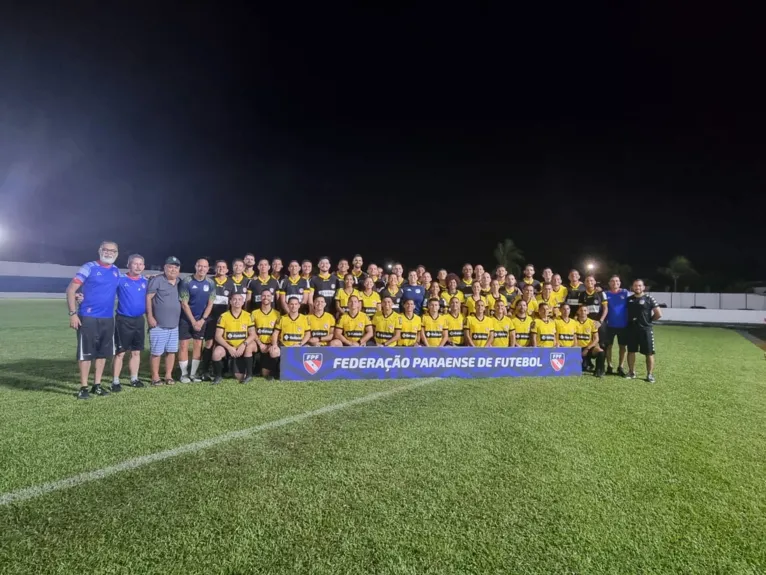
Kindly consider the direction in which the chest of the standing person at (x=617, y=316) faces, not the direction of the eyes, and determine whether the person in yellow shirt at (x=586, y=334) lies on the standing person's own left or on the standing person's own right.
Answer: on the standing person's own right

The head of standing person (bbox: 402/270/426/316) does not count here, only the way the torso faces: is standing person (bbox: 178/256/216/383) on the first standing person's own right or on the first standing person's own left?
on the first standing person's own right

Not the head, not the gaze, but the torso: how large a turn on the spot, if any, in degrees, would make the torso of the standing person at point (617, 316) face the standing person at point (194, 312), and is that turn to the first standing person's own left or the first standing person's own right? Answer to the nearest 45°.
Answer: approximately 45° to the first standing person's own right

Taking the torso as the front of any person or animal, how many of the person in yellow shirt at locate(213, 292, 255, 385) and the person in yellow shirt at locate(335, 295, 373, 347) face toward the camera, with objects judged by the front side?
2

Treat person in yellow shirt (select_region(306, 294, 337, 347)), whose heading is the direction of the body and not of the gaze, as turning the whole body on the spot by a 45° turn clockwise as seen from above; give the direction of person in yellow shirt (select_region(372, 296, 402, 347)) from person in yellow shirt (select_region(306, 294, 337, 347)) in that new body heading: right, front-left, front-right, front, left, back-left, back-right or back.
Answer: back-left

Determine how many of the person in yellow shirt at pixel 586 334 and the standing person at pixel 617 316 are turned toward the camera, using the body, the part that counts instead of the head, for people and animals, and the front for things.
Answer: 2

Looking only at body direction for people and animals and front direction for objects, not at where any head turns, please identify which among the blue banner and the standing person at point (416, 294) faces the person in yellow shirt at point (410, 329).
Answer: the standing person

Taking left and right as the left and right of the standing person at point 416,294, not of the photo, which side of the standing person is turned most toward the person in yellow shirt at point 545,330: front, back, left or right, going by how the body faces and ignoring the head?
left

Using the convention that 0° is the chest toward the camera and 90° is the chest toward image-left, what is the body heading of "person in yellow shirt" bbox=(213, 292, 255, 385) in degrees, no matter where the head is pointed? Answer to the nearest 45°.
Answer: approximately 0°
